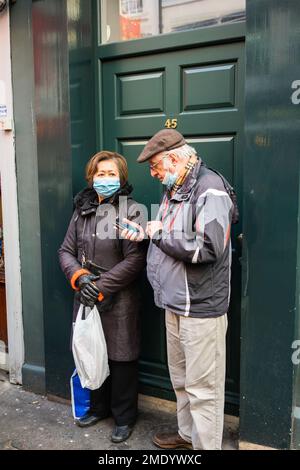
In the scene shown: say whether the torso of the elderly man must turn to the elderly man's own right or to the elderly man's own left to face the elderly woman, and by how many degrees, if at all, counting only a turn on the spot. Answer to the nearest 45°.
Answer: approximately 45° to the elderly man's own right

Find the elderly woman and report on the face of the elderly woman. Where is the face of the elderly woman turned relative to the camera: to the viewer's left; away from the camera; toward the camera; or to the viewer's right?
toward the camera

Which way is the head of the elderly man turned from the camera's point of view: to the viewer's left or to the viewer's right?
to the viewer's left

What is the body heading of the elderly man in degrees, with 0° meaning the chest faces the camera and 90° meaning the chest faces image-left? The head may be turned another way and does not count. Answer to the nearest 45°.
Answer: approximately 90°
